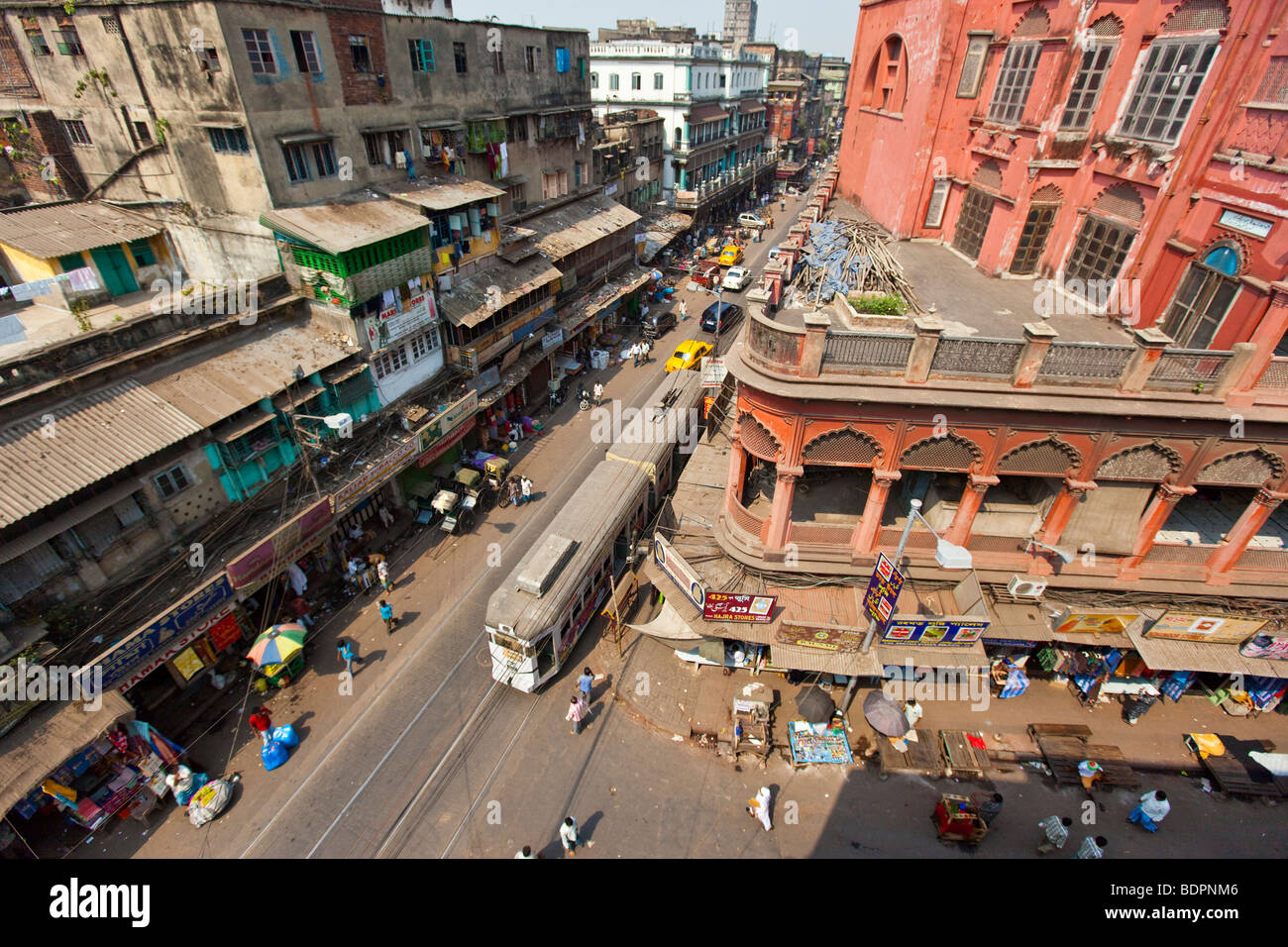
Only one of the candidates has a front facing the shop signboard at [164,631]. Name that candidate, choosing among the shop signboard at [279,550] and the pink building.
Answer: the pink building

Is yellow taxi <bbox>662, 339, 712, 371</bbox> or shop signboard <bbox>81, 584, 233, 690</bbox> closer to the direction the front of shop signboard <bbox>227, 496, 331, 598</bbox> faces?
the yellow taxi

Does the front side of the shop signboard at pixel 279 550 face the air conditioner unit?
yes

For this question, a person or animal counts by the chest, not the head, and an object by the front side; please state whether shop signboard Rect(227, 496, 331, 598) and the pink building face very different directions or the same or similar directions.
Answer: very different directions

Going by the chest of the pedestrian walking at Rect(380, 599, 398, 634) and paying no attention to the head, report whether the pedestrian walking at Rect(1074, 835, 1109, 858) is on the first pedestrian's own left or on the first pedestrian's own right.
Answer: on the first pedestrian's own right

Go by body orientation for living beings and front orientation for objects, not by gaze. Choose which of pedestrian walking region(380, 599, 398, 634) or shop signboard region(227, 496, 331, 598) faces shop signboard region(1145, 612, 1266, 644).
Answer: shop signboard region(227, 496, 331, 598)

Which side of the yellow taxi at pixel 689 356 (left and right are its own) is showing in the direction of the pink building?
left

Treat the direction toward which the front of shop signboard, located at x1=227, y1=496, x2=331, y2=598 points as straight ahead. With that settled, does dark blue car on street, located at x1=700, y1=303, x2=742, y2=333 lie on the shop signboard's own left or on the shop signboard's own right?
on the shop signboard's own left

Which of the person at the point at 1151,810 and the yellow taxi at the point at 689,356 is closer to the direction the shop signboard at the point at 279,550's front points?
the person

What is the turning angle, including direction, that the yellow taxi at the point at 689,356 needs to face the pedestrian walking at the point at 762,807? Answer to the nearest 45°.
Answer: approximately 45° to its left

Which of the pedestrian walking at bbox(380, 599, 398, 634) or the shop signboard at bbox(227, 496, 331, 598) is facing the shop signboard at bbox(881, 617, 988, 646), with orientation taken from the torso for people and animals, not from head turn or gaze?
the shop signboard at bbox(227, 496, 331, 598)

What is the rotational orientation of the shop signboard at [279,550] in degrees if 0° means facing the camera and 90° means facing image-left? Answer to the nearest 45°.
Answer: approximately 315°
